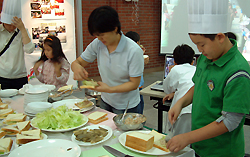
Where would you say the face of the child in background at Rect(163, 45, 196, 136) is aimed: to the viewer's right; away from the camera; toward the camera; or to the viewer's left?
away from the camera

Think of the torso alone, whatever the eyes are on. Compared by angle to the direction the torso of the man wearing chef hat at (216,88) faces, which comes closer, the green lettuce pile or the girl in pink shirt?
the green lettuce pile

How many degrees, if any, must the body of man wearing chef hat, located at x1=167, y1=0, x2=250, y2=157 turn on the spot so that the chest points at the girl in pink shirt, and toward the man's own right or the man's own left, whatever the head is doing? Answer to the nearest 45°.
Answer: approximately 90° to the man's own right

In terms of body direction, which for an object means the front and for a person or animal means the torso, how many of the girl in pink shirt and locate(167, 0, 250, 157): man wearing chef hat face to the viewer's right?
0

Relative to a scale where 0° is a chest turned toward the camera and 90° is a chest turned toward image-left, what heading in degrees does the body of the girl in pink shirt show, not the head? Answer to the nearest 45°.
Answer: approximately 45°

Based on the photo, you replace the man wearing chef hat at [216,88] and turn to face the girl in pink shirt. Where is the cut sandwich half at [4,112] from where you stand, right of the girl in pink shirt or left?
left

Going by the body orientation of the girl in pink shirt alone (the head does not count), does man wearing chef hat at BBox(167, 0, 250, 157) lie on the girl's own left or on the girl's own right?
on the girl's own left

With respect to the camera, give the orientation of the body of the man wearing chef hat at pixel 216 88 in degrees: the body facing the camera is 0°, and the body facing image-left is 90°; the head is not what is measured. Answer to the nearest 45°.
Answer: approximately 45°
